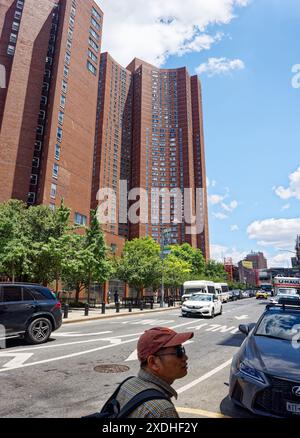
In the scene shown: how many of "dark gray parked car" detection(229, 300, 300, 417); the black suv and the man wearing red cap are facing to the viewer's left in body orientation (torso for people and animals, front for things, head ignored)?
1

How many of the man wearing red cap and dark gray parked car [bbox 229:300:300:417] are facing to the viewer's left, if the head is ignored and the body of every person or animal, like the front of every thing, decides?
0

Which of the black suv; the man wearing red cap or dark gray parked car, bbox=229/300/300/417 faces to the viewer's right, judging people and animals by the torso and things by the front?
the man wearing red cap

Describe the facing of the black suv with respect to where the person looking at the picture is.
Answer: facing to the left of the viewer

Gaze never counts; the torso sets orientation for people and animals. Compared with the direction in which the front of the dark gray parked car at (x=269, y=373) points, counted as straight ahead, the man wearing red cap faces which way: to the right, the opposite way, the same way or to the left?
to the left

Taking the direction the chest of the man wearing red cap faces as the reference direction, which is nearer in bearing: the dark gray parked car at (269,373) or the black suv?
the dark gray parked car

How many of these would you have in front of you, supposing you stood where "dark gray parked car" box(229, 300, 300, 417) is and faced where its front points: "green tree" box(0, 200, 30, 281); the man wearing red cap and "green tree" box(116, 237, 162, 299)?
1

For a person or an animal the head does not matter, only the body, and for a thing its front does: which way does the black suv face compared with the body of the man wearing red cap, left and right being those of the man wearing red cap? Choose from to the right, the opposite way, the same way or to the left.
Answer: the opposite way

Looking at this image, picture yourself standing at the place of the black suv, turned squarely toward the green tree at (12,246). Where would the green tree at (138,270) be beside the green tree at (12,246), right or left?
right

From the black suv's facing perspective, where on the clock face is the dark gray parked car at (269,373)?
The dark gray parked car is roughly at 8 o'clock from the black suv.

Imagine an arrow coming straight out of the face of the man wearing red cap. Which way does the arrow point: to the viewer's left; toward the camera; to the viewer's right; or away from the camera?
to the viewer's right

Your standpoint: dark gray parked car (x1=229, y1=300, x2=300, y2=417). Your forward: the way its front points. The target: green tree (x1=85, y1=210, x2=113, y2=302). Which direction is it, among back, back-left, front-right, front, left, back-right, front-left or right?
back-right

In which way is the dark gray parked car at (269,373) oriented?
toward the camera

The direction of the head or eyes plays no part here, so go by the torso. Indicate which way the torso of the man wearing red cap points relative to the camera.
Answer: to the viewer's right

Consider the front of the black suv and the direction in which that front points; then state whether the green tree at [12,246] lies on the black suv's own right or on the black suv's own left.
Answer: on the black suv's own right
